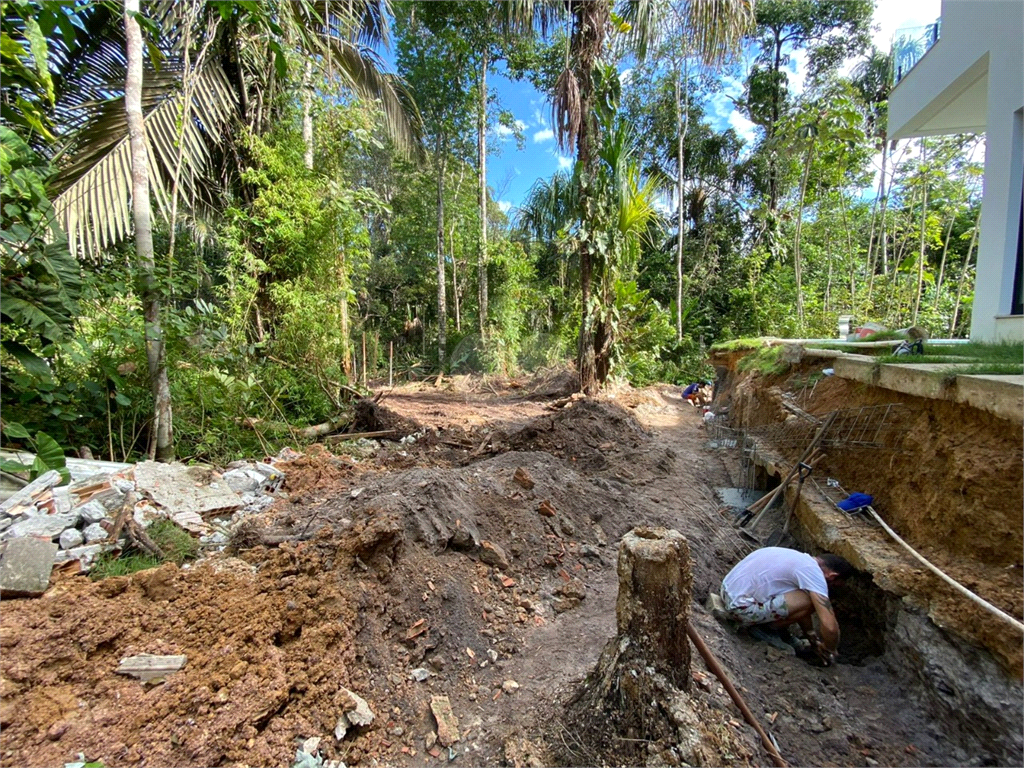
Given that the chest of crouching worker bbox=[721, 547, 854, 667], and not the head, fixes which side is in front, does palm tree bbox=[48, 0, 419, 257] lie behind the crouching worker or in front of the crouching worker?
behind

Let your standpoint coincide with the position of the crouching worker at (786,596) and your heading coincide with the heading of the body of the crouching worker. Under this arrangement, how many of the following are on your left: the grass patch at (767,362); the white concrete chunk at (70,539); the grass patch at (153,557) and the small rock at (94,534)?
1

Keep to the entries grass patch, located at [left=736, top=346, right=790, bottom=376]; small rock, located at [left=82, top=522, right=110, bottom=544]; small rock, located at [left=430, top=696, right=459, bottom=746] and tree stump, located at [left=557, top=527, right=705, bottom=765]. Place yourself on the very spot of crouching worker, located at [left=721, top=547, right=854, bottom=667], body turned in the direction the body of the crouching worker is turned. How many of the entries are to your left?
1

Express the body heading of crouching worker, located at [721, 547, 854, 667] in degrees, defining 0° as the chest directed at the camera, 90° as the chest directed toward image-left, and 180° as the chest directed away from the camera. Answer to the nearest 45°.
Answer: approximately 270°

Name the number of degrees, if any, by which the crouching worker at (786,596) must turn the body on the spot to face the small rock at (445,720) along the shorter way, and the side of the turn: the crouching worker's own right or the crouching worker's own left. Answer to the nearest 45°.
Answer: approximately 135° to the crouching worker's own right

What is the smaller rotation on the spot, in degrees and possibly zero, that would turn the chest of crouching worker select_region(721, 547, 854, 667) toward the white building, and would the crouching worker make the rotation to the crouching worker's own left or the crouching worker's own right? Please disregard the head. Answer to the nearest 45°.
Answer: approximately 45° to the crouching worker's own left

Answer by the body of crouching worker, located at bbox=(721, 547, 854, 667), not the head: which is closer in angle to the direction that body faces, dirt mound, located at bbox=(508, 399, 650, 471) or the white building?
the white building

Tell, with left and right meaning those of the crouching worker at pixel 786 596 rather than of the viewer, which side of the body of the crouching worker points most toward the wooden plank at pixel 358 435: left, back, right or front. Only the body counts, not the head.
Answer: back

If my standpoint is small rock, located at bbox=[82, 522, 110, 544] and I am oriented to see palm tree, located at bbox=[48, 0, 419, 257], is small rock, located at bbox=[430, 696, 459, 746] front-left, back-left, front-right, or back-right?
back-right

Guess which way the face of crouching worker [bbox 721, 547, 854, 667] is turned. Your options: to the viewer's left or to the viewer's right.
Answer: to the viewer's right
